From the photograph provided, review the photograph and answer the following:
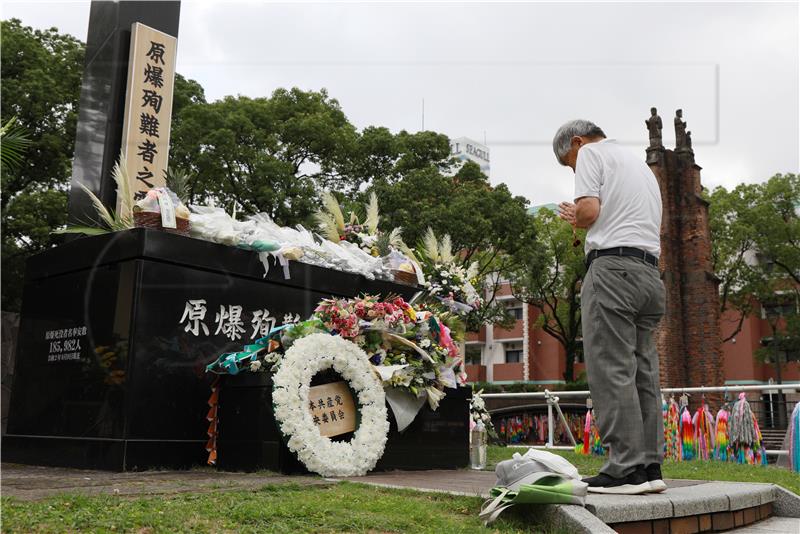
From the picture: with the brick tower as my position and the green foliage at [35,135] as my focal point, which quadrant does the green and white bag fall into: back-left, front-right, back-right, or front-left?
front-left

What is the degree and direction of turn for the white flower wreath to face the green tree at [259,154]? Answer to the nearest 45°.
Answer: approximately 135° to its left

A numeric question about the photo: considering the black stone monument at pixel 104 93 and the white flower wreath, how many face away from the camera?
0

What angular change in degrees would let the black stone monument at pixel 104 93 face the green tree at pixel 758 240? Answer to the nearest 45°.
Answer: approximately 90° to its left

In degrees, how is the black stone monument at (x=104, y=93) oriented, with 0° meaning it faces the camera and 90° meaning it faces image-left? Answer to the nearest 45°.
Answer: approximately 315°

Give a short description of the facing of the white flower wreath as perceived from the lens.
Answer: facing the viewer and to the right of the viewer

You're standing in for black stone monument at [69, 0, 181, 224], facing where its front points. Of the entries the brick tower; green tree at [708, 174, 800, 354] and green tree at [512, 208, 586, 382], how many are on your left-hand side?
3

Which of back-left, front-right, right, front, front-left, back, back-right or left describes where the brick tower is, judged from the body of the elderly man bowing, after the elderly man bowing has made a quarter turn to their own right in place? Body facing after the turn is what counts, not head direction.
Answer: front-left

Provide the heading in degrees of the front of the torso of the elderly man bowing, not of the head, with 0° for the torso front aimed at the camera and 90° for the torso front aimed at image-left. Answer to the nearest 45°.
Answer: approximately 135°

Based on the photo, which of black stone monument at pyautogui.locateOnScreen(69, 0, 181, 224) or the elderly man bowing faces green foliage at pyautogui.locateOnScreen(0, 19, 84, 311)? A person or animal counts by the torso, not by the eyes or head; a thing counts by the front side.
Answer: the elderly man bowing

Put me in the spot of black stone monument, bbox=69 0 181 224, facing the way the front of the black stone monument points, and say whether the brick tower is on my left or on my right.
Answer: on my left

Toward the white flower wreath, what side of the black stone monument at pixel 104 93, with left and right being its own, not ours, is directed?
front

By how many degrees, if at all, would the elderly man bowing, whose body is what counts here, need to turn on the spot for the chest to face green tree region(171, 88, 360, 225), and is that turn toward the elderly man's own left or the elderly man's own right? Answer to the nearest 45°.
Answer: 0° — they already face it

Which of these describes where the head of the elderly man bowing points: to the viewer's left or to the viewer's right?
to the viewer's left
